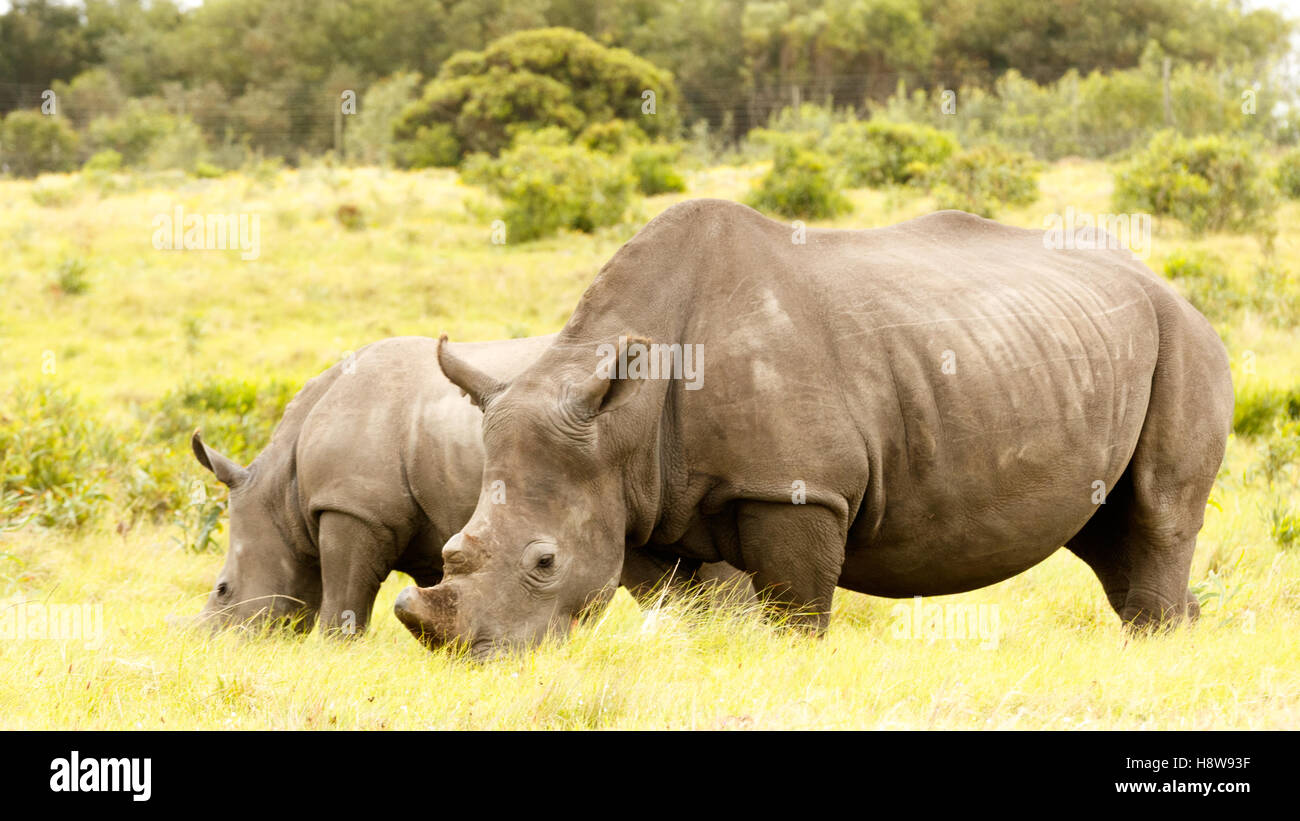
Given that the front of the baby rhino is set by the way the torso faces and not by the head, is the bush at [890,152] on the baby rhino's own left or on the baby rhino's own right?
on the baby rhino's own right

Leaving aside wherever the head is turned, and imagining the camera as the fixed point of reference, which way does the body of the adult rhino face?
to the viewer's left

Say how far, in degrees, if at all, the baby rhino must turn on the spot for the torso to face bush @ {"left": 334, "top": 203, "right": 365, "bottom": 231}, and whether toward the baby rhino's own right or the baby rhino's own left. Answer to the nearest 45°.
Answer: approximately 90° to the baby rhino's own right

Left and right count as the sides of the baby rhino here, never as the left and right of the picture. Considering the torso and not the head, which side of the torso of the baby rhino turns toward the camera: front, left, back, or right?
left

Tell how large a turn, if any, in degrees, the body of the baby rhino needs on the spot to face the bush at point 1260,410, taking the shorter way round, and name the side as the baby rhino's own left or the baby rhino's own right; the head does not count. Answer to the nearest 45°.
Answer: approximately 135° to the baby rhino's own right

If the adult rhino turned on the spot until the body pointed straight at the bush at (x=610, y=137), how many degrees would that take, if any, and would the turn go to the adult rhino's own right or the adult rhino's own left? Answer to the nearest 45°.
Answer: approximately 90° to the adult rhino's own right

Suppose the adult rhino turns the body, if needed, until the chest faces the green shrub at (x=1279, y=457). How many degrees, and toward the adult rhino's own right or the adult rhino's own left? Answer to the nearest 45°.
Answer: approximately 135° to the adult rhino's own right

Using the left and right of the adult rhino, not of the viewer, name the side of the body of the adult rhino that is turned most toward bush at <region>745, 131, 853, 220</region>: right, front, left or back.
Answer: right

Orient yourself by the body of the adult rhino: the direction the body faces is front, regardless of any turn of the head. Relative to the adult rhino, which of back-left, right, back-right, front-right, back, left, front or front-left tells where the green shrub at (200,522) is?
front-right

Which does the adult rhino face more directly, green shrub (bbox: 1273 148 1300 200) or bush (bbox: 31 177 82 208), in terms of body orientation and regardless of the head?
the bush

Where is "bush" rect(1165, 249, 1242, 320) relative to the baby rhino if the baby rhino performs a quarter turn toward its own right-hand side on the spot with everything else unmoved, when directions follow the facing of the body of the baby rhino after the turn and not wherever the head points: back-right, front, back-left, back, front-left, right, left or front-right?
front-right

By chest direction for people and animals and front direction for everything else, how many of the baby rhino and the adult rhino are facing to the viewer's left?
2
